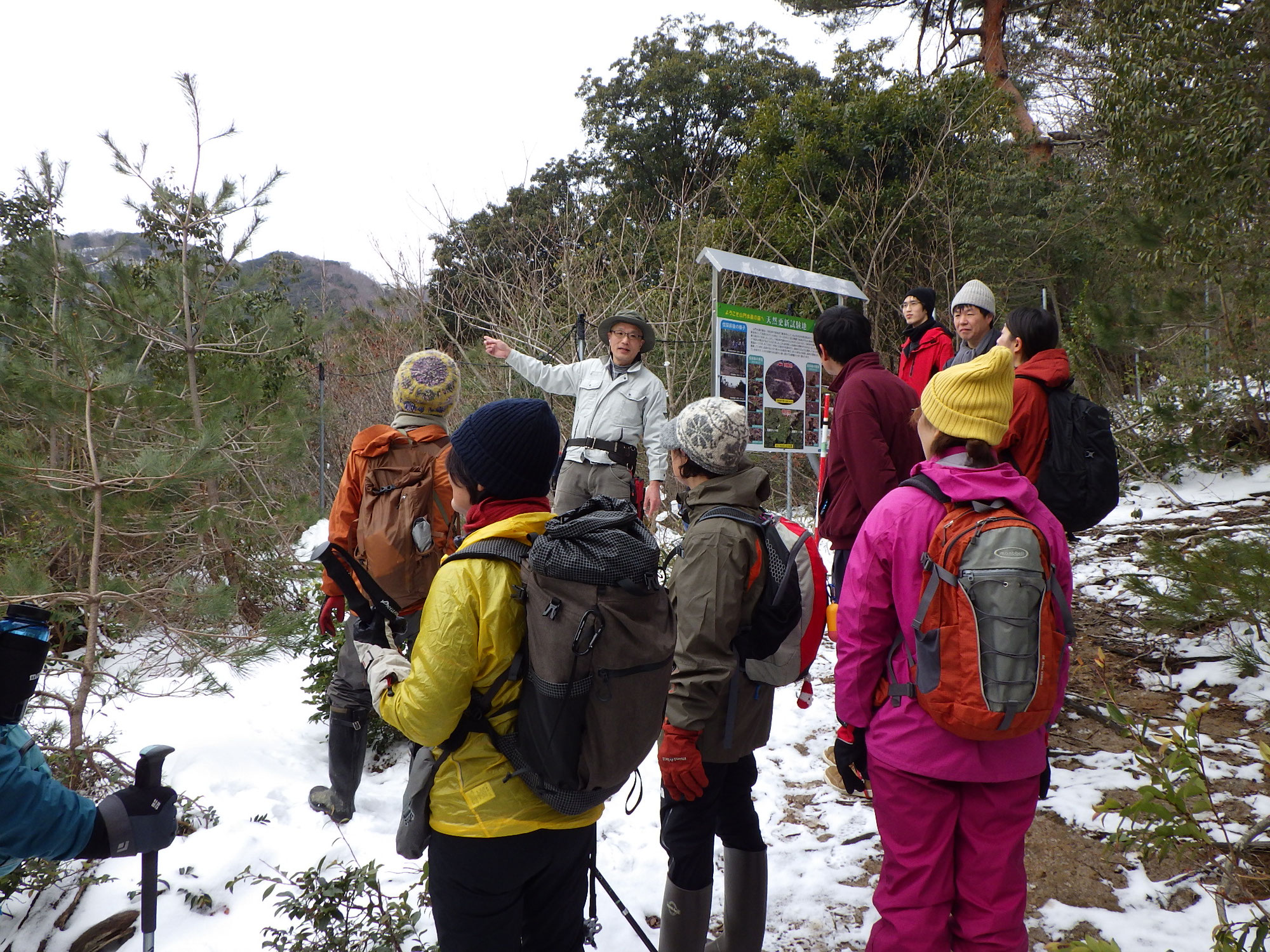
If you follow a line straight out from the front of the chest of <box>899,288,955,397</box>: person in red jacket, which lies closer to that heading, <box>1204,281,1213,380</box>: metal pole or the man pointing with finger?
the man pointing with finger

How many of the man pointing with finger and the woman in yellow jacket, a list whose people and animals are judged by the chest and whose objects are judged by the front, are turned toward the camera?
1

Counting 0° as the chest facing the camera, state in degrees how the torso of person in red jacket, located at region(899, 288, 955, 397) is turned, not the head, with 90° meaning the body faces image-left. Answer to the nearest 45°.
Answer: approximately 45°

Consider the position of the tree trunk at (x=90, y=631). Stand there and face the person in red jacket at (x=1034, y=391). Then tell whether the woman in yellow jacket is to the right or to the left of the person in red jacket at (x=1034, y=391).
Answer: right

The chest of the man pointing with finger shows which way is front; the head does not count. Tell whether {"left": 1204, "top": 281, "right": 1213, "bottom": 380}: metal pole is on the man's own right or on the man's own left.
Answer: on the man's own left

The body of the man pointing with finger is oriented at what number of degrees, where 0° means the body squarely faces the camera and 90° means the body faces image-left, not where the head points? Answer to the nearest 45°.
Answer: approximately 0°

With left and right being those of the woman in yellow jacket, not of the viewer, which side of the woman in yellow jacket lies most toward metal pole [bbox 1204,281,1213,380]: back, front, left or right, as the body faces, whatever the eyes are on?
right

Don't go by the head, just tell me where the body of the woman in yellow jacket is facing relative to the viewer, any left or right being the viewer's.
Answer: facing away from the viewer and to the left of the viewer
